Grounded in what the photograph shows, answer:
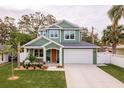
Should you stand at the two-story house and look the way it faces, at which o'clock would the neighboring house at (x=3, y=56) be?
The neighboring house is roughly at 3 o'clock from the two-story house.

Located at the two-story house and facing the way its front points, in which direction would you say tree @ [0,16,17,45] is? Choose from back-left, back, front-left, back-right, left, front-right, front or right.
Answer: back-right

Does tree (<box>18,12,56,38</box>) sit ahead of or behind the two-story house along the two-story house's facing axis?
behind

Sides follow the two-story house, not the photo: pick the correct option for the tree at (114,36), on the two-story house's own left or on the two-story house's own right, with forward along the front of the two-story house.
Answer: on the two-story house's own left

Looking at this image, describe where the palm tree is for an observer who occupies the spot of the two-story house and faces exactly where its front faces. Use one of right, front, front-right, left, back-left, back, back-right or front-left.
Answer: left

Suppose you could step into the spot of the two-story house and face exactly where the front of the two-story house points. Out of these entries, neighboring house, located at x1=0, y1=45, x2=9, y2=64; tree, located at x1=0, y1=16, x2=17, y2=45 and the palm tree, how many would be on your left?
1

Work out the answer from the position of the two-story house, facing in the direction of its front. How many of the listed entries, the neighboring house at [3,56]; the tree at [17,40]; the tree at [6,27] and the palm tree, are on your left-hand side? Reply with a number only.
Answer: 1

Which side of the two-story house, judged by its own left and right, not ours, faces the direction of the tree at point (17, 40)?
right

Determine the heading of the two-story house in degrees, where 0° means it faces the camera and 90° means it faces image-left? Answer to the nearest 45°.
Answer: approximately 0°
